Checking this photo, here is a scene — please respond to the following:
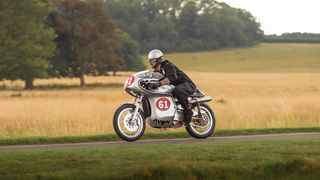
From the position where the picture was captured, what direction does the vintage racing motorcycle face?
facing the viewer and to the left of the viewer
